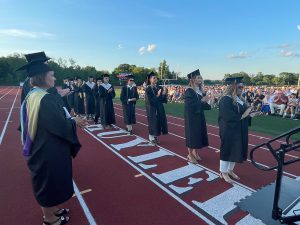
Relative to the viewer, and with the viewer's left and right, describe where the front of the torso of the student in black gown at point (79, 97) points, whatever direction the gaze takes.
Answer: facing the viewer and to the right of the viewer

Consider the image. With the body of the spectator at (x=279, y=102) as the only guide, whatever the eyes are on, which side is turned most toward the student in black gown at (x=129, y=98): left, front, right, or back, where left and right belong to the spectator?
front

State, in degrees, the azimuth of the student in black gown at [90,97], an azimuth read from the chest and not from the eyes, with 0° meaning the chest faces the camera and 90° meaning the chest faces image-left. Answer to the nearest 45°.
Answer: approximately 315°

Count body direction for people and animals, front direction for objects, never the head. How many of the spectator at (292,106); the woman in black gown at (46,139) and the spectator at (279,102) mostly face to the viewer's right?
1

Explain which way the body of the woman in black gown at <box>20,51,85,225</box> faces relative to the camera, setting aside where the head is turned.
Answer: to the viewer's right

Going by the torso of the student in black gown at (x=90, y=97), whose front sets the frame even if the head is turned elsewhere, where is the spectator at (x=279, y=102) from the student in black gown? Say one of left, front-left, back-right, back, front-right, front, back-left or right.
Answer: front-left

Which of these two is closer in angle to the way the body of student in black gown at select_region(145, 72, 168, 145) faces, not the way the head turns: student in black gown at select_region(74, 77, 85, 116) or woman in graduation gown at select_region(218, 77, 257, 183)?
the woman in graduation gown

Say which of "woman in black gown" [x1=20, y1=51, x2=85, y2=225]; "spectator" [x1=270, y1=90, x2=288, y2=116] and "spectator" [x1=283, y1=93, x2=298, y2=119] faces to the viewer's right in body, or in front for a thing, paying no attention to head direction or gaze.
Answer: the woman in black gown

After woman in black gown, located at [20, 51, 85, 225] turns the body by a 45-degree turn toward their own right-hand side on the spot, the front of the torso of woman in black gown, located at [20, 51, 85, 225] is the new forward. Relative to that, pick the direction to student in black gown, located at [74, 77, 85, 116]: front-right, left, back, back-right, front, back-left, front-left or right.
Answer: back-left

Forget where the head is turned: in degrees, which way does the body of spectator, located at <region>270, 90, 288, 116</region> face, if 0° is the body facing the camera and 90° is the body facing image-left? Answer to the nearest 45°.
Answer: approximately 45°

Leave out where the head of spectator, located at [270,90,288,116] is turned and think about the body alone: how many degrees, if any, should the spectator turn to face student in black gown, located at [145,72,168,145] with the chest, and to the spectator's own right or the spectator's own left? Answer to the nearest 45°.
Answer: approximately 45° to the spectator's own left

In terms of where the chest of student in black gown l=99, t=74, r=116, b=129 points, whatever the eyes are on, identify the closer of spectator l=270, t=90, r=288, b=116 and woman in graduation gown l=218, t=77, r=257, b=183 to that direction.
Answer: the woman in graduation gown

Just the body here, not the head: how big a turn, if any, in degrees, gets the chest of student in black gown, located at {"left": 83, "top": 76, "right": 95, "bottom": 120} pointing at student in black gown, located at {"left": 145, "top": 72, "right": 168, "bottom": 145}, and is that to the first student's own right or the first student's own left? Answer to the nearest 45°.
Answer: approximately 45° to the first student's own right
